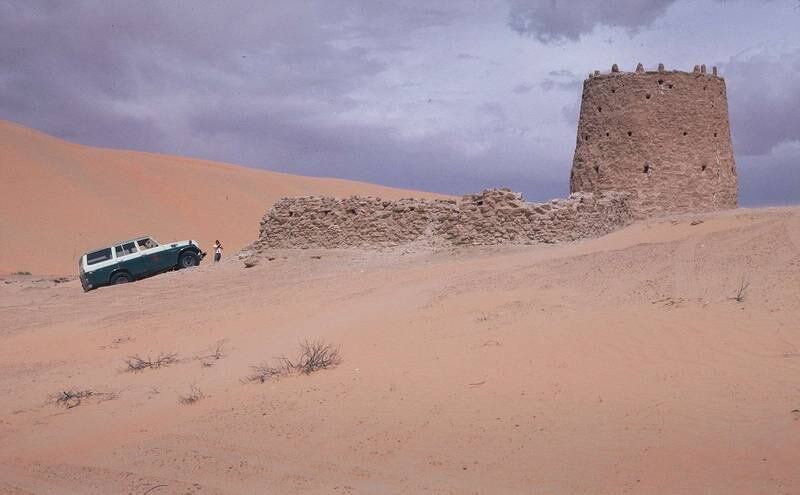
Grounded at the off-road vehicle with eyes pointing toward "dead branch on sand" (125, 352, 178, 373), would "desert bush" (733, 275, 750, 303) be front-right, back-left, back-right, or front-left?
front-left

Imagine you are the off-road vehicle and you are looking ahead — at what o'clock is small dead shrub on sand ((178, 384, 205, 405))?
The small dead shrub on sand is roughly at 3 o'clock from the off-road vehicle.

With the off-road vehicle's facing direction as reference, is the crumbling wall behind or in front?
in front

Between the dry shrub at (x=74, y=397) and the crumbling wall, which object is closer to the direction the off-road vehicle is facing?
the crumbling wall

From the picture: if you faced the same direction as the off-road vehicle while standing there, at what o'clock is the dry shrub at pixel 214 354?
The dry shrub is roughly at 3 o'clock from the off-road vehicle.

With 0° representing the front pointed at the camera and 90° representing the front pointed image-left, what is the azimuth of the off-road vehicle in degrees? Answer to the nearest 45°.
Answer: approximately 270°

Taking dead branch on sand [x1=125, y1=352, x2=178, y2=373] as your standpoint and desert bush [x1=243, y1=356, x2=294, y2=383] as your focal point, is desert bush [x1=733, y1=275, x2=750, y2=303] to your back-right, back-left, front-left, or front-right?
front-left

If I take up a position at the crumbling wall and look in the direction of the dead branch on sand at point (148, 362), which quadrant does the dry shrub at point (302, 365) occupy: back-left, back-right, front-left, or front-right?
front-left

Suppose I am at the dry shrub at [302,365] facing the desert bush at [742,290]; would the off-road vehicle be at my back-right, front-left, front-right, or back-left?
front-left

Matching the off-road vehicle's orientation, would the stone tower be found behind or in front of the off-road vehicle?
in front

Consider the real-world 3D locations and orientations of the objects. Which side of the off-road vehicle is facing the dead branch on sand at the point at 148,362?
right
